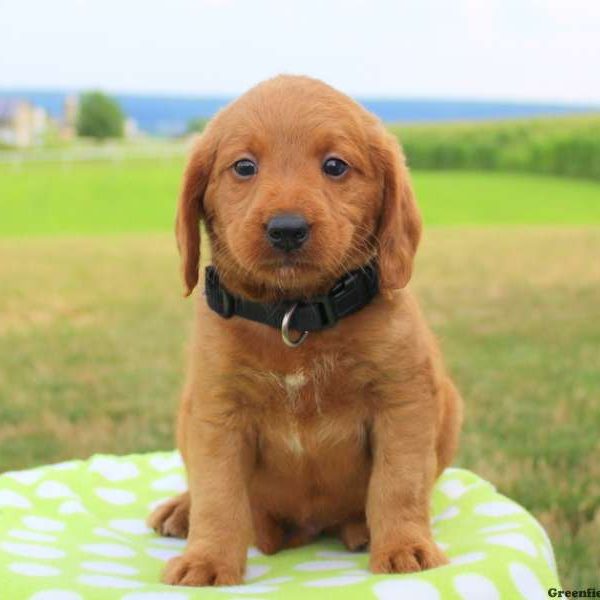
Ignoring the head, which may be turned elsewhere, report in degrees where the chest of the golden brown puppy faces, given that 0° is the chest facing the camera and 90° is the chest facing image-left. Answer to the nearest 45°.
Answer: approximately 0°

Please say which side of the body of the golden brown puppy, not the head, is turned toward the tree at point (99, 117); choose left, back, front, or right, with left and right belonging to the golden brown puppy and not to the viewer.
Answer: back
